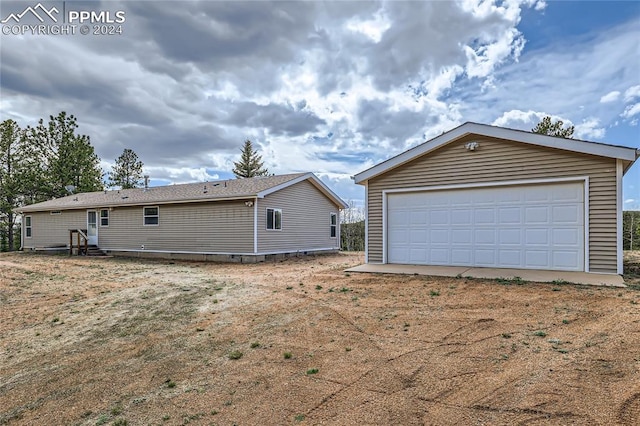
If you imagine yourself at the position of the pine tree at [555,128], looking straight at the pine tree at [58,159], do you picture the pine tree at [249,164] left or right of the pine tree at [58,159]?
right

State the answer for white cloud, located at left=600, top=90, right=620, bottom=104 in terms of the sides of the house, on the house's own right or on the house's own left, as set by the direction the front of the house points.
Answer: on the house's own left

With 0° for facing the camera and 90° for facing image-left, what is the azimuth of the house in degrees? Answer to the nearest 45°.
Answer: approximately 45°

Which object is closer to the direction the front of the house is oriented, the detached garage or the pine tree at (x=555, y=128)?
the detached garage

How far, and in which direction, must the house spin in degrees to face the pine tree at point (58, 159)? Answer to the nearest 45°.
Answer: approximately 90° to its right

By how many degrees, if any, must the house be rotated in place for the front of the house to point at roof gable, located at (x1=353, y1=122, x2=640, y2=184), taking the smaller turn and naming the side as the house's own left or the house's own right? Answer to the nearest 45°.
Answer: approximately 90° to the house's own left

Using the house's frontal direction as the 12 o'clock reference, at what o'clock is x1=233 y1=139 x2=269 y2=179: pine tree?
The pine tree is roughly at 5 o'clock from the house.

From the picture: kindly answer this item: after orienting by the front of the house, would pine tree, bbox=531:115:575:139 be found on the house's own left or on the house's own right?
on the house's own left
